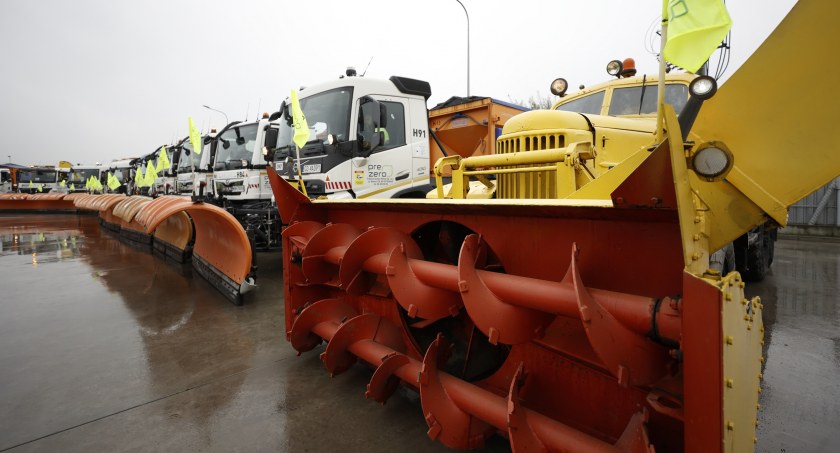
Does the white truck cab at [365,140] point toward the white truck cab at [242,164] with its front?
no

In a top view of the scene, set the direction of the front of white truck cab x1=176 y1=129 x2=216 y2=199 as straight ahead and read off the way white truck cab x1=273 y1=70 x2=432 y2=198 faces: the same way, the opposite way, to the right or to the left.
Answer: the same way

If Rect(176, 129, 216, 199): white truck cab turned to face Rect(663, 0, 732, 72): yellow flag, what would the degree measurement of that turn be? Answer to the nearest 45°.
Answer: approximately 45° to its left

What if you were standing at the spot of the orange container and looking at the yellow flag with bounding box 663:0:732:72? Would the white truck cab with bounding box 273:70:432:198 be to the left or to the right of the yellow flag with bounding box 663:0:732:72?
right

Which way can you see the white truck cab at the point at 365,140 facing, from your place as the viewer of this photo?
facing the viewer and to the left of the viewer

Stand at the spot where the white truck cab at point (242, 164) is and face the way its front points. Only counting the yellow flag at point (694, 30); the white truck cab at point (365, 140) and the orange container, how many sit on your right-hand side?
0

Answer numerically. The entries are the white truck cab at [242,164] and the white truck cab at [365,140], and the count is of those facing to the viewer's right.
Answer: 0

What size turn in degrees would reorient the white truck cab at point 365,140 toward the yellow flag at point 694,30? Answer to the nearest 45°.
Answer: approximately 45° to its left

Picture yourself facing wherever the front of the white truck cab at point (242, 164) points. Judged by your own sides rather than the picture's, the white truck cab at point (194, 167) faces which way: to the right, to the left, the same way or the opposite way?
the same way

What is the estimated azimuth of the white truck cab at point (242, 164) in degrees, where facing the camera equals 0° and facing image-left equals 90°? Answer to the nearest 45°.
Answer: approximately 45°

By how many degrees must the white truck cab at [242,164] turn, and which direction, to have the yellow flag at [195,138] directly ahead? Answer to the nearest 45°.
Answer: approximately 90° to its right

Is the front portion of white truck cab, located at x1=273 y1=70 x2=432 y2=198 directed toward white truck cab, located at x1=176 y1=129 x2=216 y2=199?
no

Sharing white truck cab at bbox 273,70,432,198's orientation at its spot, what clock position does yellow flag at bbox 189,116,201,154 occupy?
The yellow flag is roughly at 3 o'clock from the white truck cab.

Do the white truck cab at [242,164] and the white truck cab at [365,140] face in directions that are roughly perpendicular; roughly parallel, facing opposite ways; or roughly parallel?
roughly parallel

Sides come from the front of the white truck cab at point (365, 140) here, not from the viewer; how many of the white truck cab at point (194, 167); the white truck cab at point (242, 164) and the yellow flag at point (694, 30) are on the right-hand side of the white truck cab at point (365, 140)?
2

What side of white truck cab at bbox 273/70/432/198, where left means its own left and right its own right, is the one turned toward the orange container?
back

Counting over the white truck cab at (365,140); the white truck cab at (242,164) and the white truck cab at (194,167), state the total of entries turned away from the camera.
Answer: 0
